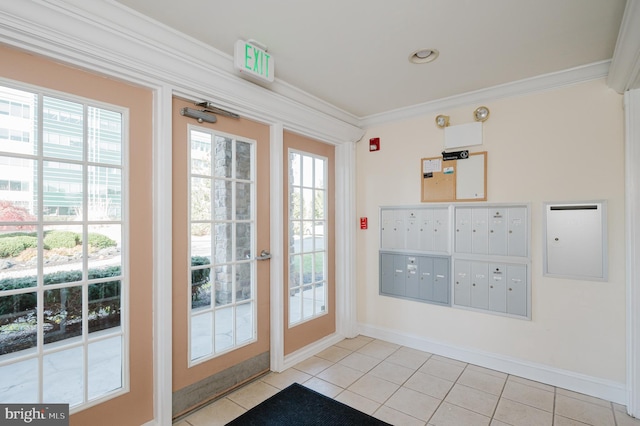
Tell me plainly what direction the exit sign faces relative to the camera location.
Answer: facing the viewer and to the right of the viewer

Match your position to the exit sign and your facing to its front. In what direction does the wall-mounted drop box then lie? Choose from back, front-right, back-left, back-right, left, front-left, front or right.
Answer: front-left
